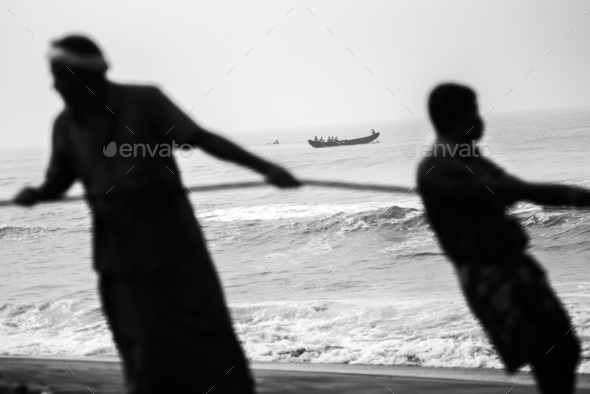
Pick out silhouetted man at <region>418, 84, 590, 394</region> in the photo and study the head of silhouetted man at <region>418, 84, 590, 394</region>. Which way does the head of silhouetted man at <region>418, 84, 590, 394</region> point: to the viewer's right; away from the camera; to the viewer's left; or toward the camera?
to the viewer's right

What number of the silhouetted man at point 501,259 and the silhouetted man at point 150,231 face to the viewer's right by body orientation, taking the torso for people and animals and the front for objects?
1

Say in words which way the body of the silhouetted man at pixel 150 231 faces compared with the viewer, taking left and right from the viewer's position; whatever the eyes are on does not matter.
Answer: facing the viewer and to the left of the viewer

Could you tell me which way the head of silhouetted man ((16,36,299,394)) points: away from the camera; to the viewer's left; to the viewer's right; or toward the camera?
to the viewer's left

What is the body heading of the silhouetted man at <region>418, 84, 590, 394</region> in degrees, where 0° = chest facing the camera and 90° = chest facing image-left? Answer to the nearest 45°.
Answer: approximately 270°

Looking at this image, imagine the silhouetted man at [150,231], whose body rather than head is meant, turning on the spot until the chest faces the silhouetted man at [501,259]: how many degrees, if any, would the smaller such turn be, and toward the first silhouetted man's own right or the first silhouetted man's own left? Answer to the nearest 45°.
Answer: approximately 135° to the first silhouetted man's own left

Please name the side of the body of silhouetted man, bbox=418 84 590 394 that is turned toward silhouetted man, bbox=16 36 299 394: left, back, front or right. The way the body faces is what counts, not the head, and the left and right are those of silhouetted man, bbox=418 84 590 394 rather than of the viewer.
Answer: back
